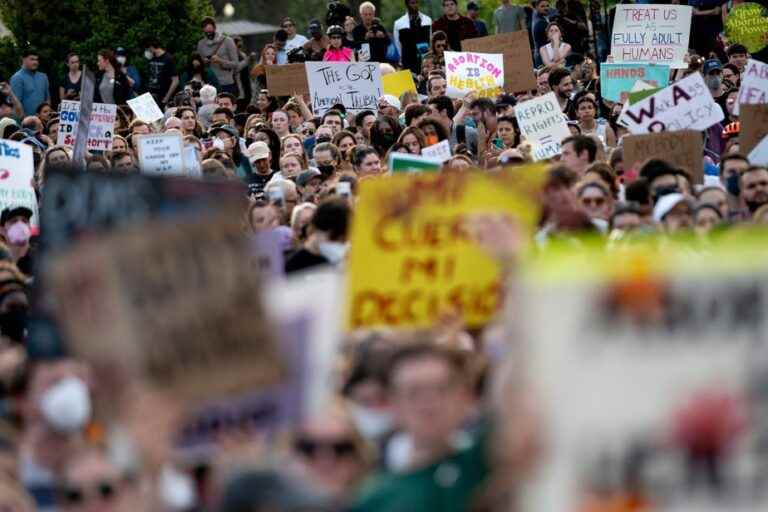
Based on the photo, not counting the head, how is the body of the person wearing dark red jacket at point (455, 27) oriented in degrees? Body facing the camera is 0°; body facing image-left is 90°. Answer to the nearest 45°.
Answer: approximately 0°

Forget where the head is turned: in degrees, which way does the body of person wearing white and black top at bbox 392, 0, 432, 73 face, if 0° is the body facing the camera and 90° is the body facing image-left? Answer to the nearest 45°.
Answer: approximately 0°

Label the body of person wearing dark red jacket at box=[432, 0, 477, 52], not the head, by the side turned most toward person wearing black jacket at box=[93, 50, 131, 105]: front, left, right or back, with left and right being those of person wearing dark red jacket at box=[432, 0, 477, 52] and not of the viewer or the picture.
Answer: right

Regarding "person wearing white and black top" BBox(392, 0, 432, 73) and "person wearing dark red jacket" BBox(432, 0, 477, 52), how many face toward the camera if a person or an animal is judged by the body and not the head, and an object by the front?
2

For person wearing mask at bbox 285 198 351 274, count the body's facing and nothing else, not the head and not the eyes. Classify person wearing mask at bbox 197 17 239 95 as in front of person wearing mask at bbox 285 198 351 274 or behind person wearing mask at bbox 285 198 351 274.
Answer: behind
